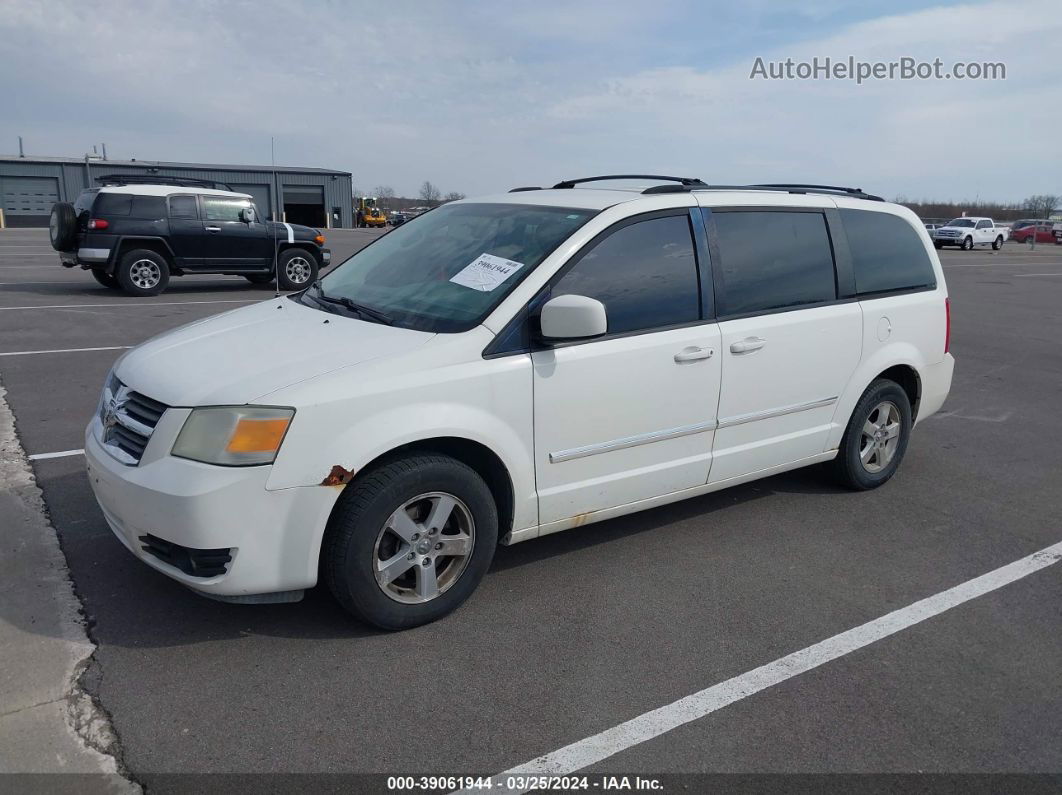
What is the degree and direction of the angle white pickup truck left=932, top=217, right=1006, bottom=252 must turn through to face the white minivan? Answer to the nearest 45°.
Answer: approximately 45° to its left

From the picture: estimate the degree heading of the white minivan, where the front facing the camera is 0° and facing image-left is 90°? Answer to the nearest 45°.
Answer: approximately 45°

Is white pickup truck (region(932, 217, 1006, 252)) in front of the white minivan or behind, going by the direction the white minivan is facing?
behind

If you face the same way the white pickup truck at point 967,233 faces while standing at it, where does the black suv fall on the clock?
The black suv is roughly at 11 o'clock from the white pickup truck.

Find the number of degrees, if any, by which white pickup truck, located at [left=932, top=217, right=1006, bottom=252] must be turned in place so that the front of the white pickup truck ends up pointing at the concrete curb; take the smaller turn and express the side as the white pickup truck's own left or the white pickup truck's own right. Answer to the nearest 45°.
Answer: approximately 45° to the white pickup truck's own left

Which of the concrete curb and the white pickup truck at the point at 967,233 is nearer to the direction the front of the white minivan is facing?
the concrete curb
